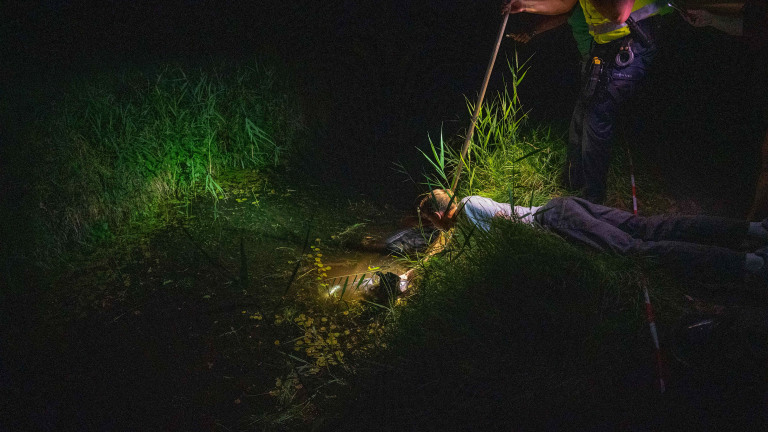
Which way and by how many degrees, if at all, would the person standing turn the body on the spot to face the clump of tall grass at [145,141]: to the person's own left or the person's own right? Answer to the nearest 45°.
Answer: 0° — they already face it

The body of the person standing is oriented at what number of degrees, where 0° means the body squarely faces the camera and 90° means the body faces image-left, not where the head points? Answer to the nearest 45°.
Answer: approximately 90°
